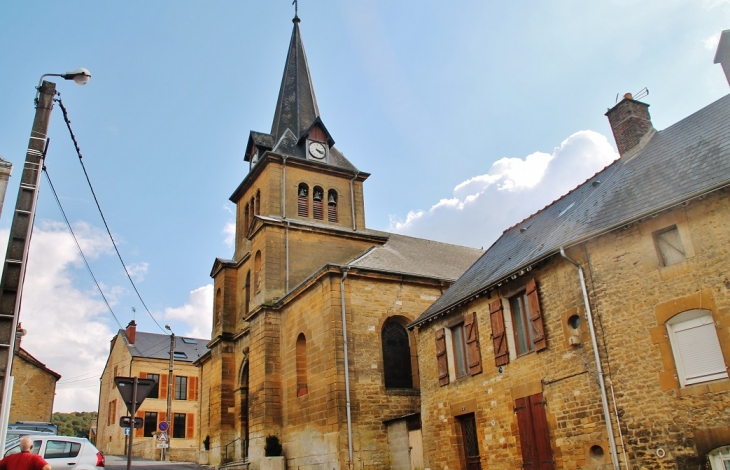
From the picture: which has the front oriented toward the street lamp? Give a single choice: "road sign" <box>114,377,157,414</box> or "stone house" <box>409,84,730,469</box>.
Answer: the stone house

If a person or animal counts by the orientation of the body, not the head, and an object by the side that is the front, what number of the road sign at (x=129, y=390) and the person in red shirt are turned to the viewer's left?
0

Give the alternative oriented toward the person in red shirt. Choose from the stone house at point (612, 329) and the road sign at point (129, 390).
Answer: the stone house

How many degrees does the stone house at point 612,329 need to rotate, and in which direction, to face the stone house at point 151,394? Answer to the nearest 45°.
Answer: approximately 90° to its right

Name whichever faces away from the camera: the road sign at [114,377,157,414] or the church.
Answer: the road sign

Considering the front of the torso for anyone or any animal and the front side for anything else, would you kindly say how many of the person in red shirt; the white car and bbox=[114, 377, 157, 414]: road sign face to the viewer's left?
1

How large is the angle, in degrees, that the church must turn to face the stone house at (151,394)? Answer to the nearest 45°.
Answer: approximately 90° to its right

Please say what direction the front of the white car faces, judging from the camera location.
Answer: facing to the left of the viewer

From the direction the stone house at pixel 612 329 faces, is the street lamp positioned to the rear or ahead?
ahead

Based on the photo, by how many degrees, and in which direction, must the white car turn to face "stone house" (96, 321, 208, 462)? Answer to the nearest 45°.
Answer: approximately 90° to its right
